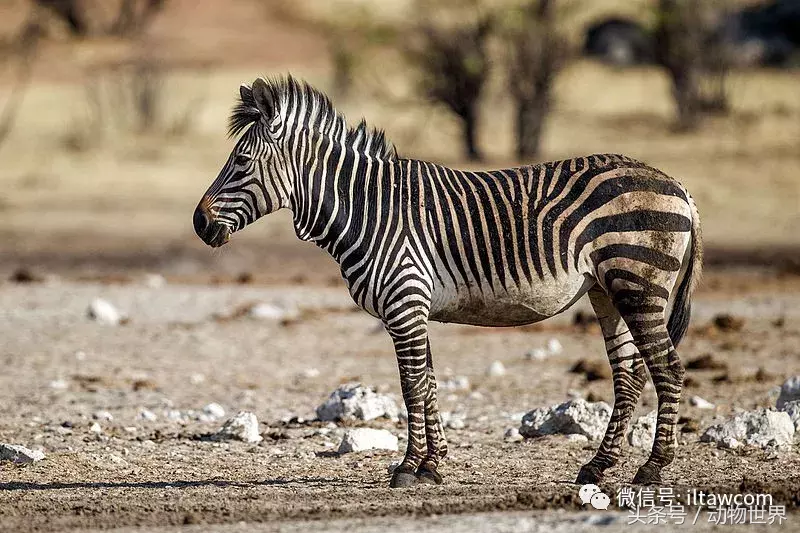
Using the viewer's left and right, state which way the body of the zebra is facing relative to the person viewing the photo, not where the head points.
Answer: facing to the left of the viewer

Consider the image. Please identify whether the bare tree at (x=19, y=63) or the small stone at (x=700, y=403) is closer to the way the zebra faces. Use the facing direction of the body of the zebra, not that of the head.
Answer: the bare tree

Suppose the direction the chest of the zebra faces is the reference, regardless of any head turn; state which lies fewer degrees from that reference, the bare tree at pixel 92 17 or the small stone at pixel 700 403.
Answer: the bare tree

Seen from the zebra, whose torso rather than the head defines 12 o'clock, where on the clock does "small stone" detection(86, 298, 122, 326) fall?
The small stone is roughly at 2 o'clock from the zebra.

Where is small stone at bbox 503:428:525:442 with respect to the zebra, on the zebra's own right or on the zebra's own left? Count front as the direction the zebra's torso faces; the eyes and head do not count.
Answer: on the zebra's own right

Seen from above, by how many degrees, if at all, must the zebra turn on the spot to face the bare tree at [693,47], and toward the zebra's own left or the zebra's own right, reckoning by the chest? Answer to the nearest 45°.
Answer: approximately 90° to the zebra's own right

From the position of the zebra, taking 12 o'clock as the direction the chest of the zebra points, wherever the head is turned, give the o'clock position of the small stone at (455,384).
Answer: The small stone is roughly at 3 o'clock from the zebra.

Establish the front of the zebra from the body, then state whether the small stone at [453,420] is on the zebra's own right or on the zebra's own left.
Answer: on the zebra's own right

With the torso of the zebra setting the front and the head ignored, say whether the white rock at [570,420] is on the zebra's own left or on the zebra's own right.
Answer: on the zebra's own right

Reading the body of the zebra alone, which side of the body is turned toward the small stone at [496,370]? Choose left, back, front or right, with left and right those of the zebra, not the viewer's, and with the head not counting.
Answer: right
